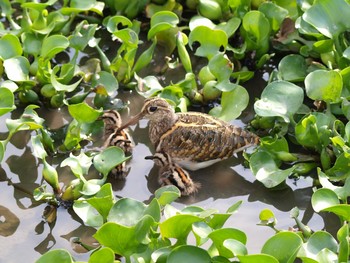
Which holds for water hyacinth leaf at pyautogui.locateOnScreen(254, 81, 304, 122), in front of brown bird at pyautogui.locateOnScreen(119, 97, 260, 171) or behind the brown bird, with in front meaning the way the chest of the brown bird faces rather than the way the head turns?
behind

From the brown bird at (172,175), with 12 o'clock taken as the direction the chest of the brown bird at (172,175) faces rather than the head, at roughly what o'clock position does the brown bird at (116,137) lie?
the brown bird at (116,137) is roughly at 1 o'clock from the brown bird at (172,175).

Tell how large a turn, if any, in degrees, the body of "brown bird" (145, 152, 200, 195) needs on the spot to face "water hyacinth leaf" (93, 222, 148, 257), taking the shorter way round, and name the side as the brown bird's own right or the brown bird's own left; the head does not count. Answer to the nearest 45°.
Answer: approximately 90° to the brown bird's own left

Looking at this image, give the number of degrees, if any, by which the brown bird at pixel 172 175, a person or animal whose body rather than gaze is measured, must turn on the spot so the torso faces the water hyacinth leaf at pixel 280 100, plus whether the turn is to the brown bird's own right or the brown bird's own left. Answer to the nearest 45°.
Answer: approximately 135° to the brown bird's own right

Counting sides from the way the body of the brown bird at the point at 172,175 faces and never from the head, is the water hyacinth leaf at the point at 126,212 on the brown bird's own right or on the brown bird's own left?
on the brown bird's own left

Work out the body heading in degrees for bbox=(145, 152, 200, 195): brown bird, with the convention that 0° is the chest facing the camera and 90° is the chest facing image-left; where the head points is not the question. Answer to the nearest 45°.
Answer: approximately 90°

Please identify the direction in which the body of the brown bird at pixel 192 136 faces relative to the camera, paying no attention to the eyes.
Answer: to the viewer's left

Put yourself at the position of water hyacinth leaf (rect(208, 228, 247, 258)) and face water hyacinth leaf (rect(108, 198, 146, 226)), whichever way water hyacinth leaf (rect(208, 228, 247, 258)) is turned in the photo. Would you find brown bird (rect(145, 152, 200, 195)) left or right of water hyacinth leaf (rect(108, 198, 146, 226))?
right

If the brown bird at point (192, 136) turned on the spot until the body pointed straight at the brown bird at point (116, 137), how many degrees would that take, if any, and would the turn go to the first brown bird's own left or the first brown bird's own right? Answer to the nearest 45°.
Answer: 0° — it already faces it

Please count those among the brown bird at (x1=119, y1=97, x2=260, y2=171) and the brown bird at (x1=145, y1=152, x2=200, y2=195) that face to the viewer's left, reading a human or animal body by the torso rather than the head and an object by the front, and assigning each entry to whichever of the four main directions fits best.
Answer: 2

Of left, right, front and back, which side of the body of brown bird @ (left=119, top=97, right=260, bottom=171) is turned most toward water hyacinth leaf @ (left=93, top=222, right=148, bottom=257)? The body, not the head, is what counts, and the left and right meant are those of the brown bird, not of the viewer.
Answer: left

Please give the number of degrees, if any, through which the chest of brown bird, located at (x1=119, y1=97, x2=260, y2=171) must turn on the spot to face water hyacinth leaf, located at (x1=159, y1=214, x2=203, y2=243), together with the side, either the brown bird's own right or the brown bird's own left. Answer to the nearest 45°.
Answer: approximately 90° to the brown bird's own left

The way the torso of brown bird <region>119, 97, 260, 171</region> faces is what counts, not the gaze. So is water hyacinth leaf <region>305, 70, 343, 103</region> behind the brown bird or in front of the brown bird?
behind
